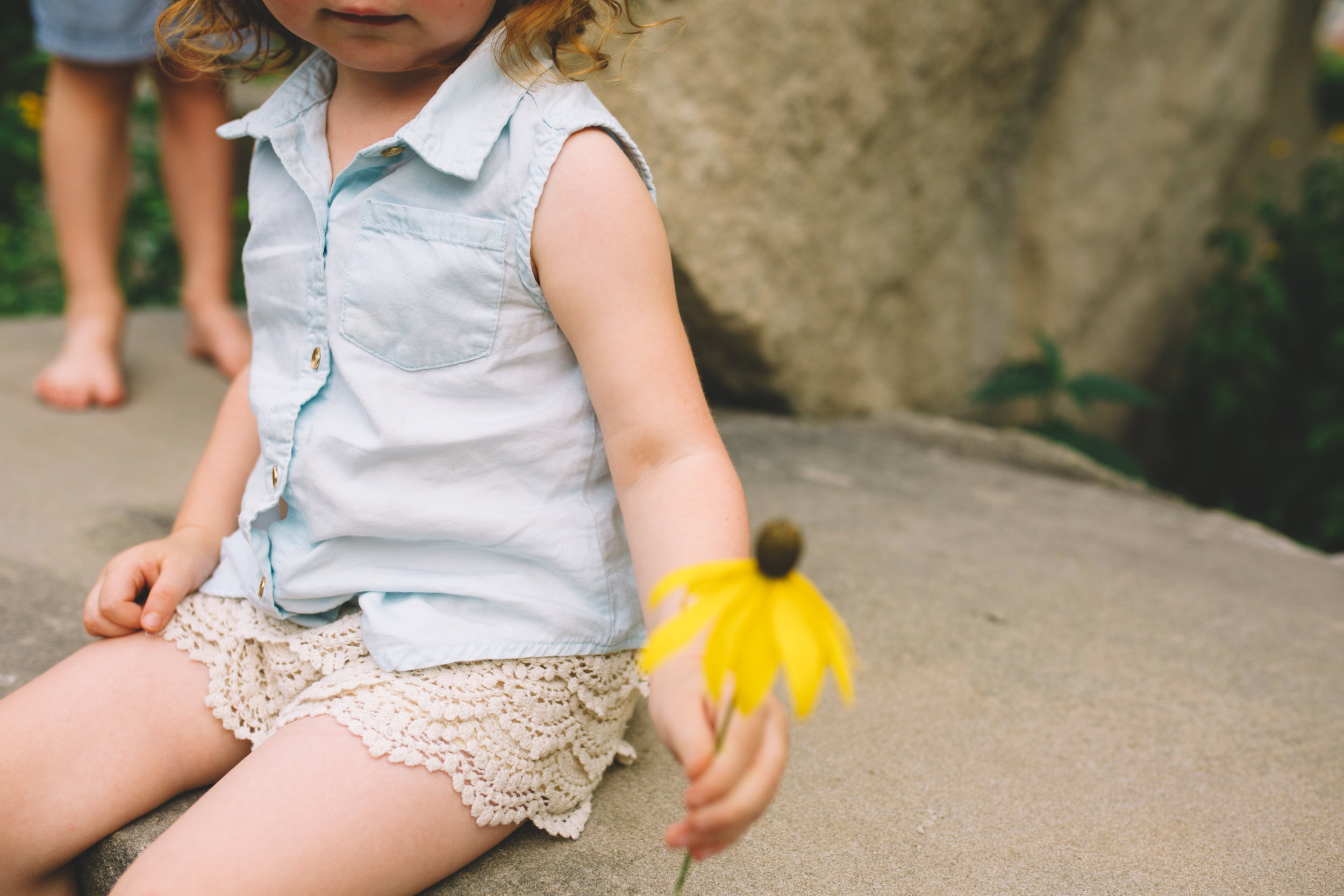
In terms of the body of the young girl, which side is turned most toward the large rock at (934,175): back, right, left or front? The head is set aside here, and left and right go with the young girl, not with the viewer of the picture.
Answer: back

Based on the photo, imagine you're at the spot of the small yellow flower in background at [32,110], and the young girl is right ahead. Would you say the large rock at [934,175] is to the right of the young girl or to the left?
left

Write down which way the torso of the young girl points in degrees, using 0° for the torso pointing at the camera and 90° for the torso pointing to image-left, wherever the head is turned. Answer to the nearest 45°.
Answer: approximately 45°

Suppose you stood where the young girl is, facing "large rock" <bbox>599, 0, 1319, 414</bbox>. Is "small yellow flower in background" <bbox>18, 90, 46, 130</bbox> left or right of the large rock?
left

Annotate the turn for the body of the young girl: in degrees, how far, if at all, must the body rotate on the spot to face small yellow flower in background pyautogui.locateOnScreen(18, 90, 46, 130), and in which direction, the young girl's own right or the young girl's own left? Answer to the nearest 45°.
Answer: approximately 135° to the young girl's own right
